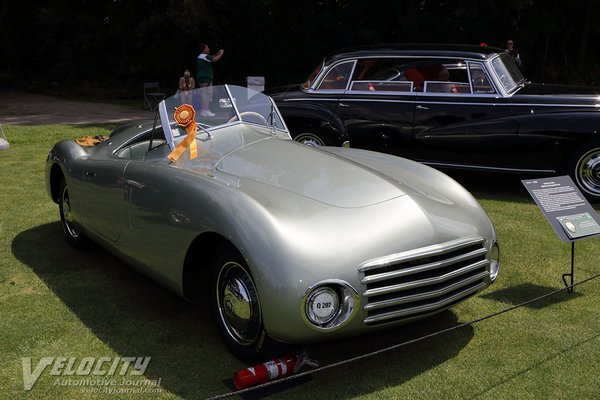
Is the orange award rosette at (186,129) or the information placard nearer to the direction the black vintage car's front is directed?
the information placard

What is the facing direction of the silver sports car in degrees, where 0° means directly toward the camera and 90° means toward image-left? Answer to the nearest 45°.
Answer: approximately 315°

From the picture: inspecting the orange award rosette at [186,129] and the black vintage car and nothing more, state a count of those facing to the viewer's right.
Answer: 1

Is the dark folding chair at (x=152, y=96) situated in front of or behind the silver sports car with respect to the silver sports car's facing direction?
behind

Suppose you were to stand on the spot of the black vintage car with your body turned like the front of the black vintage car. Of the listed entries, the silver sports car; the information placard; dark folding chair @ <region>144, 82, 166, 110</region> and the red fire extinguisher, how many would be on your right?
3

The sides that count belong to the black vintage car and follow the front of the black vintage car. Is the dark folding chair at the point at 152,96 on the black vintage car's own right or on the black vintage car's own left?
on the black vintage car's own left

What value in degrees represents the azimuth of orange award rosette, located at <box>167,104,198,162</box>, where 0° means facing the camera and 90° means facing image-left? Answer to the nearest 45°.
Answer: approximately 0°

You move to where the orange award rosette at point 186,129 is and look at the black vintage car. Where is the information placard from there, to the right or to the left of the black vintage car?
right

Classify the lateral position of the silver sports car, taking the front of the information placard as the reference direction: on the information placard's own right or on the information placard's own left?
on the information placard's own right

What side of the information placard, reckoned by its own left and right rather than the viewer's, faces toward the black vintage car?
back

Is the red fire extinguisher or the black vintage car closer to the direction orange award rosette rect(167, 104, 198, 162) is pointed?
the red fire extinguisher

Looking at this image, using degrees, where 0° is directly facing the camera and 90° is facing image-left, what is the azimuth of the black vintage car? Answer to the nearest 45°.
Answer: approximately 270°

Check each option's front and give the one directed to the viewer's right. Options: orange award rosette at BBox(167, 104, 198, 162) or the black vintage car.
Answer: the black vintage car

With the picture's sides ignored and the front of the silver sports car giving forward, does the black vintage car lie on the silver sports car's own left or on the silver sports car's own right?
on the silver sports car's own left
